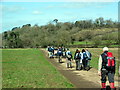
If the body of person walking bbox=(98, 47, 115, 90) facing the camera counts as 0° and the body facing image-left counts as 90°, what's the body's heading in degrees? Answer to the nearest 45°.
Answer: approximately 135°
